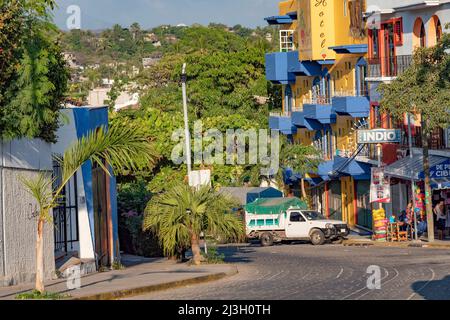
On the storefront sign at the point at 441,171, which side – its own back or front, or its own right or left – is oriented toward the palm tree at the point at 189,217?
front

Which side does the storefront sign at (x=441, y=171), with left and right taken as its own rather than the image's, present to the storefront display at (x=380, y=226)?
right

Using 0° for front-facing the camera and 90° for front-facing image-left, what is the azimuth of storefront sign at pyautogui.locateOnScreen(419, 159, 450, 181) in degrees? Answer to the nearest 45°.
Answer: approximately 45°
